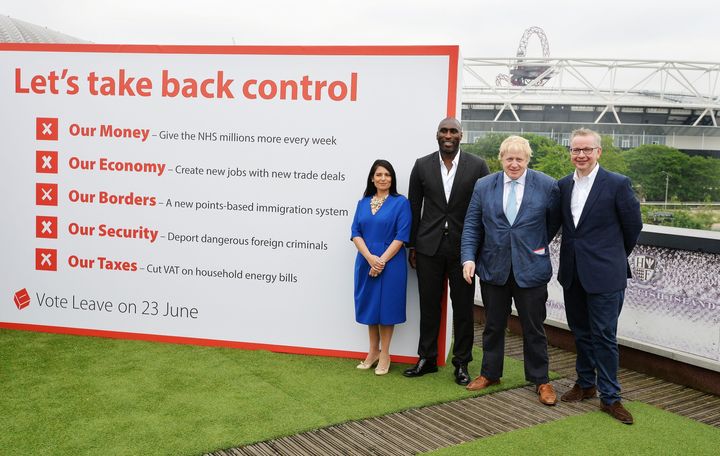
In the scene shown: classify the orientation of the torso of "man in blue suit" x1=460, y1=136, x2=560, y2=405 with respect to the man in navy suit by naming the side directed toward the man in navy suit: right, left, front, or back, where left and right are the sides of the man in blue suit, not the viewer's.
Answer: left

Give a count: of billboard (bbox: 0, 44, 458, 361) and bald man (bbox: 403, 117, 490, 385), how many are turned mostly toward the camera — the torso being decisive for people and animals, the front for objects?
2

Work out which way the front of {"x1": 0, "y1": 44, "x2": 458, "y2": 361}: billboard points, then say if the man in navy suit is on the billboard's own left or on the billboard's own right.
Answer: on the billboard's own left

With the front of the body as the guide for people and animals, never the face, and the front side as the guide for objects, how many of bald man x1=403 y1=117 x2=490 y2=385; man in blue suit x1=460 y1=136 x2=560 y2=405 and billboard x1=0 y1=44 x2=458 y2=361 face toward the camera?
3

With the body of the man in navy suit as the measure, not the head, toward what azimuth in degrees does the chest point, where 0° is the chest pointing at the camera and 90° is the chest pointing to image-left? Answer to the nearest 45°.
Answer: approximately 45°

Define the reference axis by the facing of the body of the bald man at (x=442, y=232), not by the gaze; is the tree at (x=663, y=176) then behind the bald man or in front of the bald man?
behind

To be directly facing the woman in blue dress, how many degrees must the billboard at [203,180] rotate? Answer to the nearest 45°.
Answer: approximately 45° to its left

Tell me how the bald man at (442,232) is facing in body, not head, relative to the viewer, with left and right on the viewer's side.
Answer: facing the viewer

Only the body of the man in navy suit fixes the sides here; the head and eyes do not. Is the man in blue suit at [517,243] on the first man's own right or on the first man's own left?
on the first man's own right
